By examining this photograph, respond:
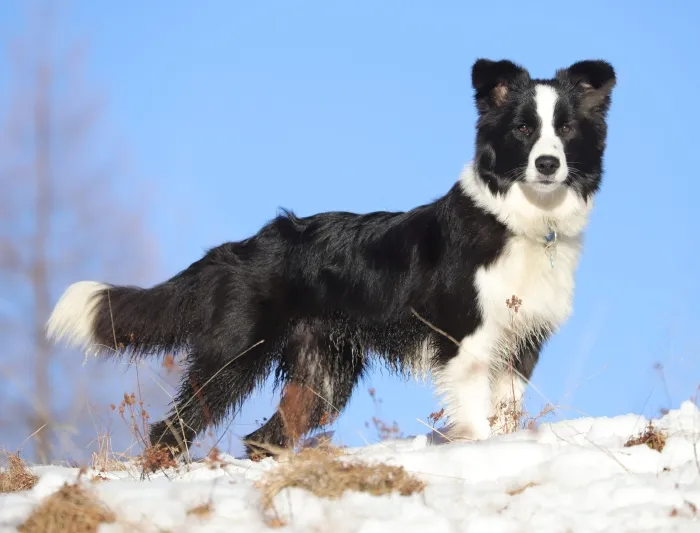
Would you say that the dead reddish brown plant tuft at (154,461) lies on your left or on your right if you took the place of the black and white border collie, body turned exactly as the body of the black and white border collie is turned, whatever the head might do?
on your right

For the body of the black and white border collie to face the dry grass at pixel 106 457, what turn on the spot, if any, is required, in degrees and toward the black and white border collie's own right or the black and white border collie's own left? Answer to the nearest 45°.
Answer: approximately 135° to the black and white border collie's own right
